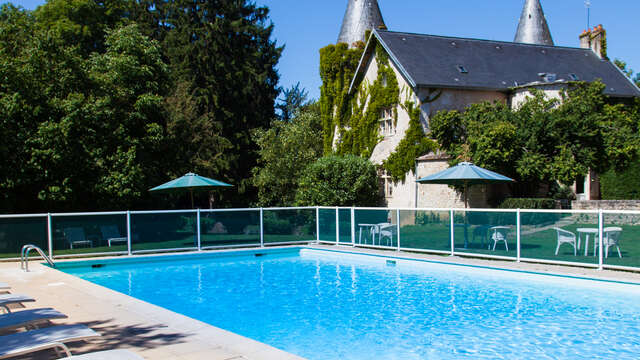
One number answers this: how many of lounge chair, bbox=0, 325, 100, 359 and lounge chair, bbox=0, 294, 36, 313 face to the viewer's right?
2

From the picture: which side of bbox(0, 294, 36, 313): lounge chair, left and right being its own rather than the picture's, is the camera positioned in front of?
right

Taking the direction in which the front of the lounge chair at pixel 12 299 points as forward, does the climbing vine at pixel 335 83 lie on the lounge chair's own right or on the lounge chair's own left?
on the lounge chair's own left

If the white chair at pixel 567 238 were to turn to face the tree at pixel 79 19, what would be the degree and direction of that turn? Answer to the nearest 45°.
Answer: approximately 135° to its left

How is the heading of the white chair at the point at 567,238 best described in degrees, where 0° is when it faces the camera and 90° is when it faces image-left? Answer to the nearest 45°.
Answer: approximately 270°

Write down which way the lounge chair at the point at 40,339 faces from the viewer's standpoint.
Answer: facing to the right of the viewer

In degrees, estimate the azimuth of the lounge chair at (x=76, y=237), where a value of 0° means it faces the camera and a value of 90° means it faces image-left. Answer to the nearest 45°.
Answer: approximately 315°

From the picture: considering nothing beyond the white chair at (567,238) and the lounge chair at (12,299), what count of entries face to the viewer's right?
2
